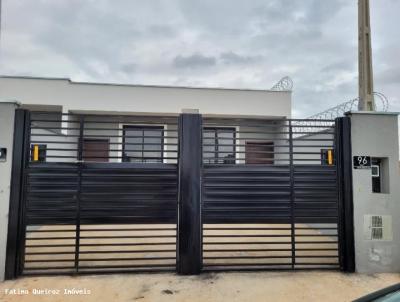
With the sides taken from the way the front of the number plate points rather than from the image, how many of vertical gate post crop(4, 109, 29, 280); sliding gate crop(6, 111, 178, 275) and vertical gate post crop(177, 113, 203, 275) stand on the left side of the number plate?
0

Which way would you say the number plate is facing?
toward the camera

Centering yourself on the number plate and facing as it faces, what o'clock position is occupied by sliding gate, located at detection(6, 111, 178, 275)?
The sliding gate is roughly at 2 o'clock from the number plate.

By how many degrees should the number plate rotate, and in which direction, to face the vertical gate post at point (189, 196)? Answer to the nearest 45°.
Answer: approximately 45° to its right

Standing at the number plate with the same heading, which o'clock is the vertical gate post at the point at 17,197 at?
The vertical gate post is roughly at 2 o'clock from the number plate.
